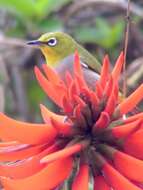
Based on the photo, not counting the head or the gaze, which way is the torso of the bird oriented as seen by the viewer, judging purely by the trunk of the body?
to the viewer's left
